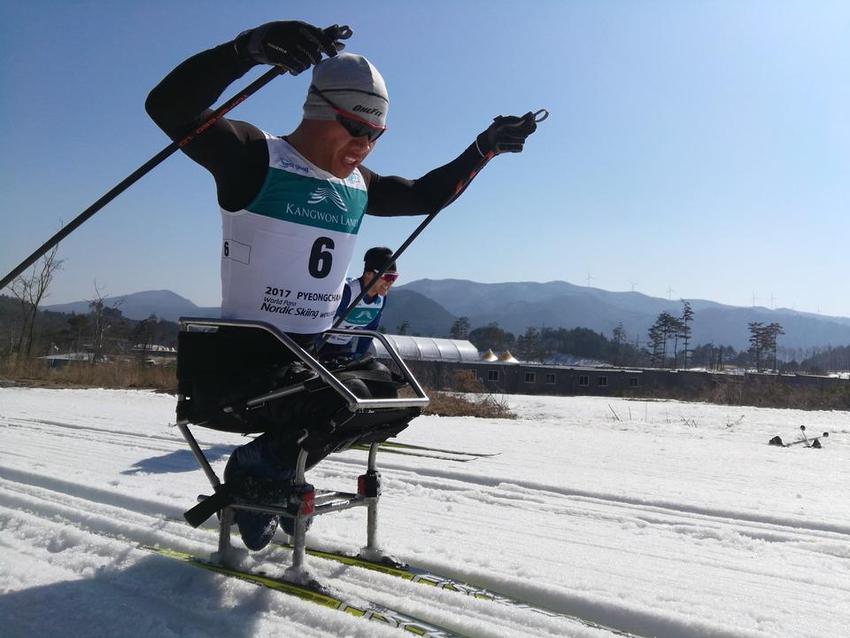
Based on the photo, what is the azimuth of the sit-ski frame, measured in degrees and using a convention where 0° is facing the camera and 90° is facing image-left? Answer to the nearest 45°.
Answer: approximately 315°
